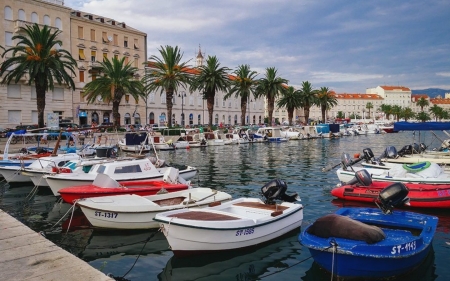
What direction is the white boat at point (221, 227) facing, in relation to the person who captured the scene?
facing the viewer and to the left of the viewer

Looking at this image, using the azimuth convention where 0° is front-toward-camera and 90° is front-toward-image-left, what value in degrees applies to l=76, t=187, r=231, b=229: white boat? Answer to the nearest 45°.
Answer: approximately 45°

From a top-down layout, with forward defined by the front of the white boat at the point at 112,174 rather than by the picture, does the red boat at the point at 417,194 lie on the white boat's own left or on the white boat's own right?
on the white boat's own left

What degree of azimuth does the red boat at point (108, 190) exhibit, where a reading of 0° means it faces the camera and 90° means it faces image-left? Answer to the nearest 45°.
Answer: approximately 90°

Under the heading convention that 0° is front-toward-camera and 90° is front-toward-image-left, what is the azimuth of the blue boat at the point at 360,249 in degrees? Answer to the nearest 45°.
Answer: approximately 45°

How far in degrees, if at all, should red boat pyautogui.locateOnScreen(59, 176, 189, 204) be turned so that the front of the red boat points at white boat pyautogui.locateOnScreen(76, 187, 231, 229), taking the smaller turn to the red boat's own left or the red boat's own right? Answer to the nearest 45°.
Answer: approximately 90° to the red boat's own left

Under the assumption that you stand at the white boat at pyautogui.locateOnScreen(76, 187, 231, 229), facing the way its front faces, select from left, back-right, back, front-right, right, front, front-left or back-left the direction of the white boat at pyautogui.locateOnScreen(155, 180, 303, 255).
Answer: left

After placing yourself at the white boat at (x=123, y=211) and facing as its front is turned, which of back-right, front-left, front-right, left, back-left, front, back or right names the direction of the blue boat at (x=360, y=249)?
left

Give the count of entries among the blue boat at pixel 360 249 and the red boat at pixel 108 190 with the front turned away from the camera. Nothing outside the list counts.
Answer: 0

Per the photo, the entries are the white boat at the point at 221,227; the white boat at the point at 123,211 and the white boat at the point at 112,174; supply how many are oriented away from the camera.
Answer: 0

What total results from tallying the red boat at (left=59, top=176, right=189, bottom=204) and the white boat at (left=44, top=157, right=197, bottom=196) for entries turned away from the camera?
0

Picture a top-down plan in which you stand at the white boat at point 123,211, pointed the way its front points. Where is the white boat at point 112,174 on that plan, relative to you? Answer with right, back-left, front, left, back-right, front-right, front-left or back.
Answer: back-right

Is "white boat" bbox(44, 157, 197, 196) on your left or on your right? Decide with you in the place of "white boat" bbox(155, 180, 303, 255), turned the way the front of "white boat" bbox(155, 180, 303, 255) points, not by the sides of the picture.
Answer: on your right

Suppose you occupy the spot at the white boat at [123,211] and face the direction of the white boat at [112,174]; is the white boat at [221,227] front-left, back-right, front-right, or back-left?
back-right
